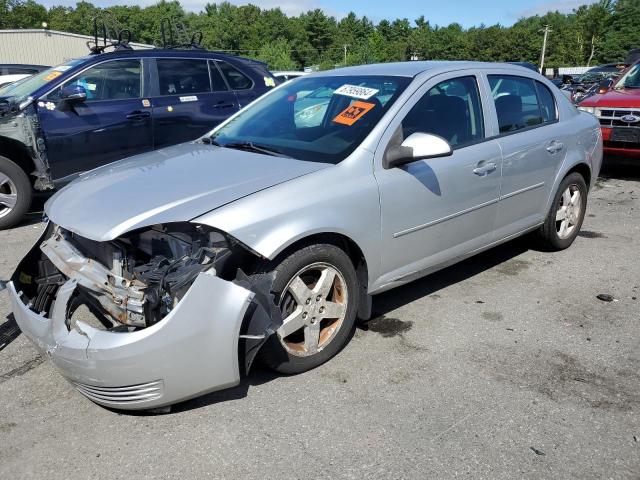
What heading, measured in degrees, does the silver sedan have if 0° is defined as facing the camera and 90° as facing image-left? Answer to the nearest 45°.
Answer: approximately 45°

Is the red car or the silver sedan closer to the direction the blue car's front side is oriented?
the silver sedan

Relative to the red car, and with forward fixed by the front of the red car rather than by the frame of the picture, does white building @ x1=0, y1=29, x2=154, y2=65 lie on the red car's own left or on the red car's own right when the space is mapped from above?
on the red car's own right

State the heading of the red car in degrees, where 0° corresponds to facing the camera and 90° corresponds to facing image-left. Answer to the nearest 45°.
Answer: approximately 45°

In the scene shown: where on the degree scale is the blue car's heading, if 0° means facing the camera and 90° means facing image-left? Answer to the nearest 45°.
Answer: approximately 45°

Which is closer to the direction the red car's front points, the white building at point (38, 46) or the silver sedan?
the silver sedan

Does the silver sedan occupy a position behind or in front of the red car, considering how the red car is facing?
in front

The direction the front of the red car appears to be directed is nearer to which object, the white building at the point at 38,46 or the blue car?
the blue car

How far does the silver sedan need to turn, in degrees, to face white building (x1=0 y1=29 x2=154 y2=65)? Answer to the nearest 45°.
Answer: approximately 90° to its right

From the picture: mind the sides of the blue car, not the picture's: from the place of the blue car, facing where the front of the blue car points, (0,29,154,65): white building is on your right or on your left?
on your right

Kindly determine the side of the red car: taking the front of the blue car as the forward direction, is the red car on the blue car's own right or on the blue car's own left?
on the blue car's own left
